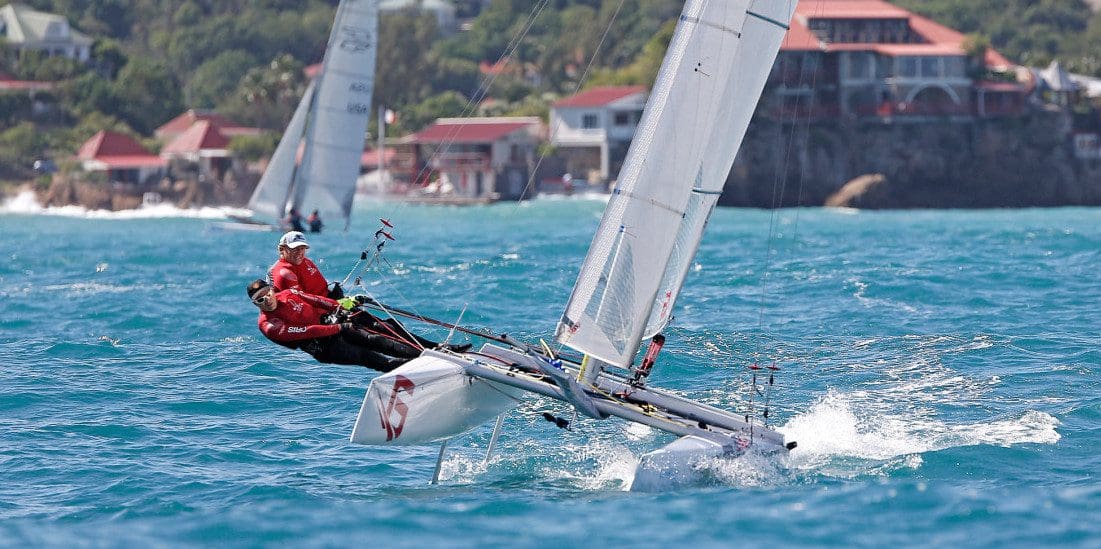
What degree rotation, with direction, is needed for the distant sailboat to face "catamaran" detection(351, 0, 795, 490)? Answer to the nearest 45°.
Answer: approximately 45° to its left

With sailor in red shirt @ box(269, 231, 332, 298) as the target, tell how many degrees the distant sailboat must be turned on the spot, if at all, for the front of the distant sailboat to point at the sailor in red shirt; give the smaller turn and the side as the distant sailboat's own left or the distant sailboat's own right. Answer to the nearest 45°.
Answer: approximately 45° to the distant sailboat's own left

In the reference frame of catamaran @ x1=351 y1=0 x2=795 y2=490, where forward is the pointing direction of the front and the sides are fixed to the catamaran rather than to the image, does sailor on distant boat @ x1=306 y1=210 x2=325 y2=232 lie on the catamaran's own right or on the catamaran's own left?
on the catamaran's own right

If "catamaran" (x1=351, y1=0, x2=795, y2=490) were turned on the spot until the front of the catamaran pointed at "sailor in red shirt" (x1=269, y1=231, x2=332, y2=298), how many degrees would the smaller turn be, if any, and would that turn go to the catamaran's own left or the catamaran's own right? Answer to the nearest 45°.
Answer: approximately 45° to the catamaran's own right

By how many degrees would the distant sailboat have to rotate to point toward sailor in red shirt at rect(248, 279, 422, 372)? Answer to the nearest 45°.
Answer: approximately 45° to its left

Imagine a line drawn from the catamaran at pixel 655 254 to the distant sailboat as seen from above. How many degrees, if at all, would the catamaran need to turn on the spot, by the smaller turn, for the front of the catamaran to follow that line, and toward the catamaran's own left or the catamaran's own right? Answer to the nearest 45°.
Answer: approximately 135° to the catamaran's own right

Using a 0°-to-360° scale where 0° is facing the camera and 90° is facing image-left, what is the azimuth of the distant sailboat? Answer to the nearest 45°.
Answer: approximately 45°

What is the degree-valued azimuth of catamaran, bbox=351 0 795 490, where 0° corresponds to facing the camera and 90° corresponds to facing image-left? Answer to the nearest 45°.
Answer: approximately 45°

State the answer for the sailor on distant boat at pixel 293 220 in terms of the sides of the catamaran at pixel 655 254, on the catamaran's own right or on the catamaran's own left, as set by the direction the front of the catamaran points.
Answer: on the catamaran's own right
